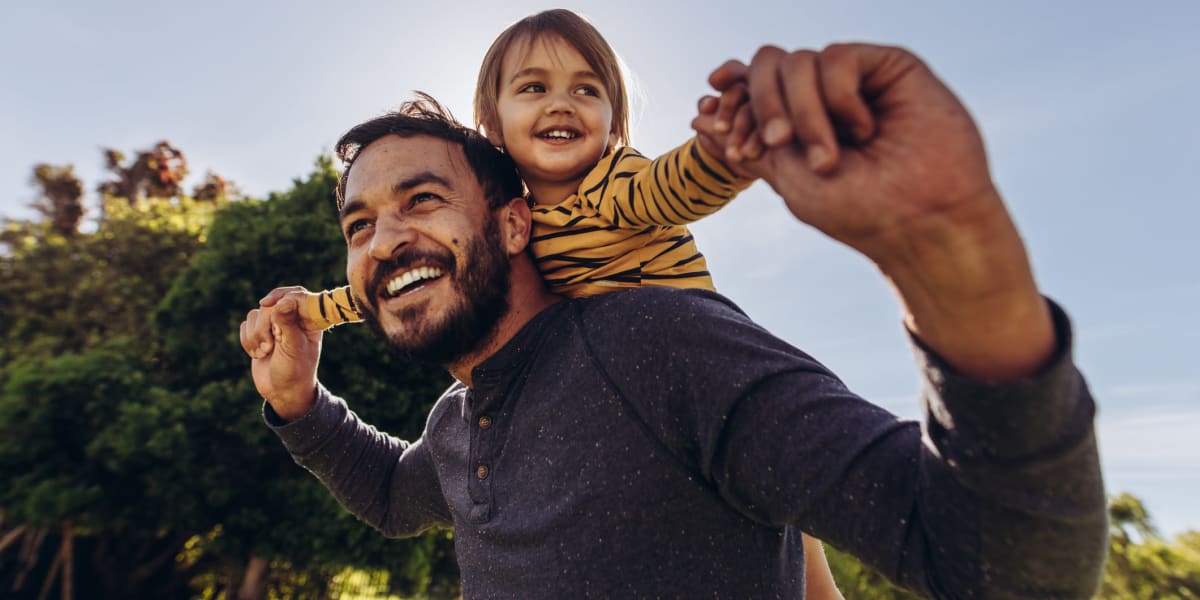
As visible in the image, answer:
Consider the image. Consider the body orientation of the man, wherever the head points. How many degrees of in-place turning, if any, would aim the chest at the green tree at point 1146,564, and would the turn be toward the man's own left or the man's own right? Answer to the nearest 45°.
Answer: approximately 180°

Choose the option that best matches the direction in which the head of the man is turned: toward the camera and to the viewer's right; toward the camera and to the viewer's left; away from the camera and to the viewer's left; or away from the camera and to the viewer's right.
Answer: toward the camera and to the viewer's left

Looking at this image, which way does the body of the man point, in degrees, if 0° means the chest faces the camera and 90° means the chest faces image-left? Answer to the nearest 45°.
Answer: approximately 45°

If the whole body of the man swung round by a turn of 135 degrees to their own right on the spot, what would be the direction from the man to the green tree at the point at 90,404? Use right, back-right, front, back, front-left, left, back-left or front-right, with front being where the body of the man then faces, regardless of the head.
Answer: front-left
